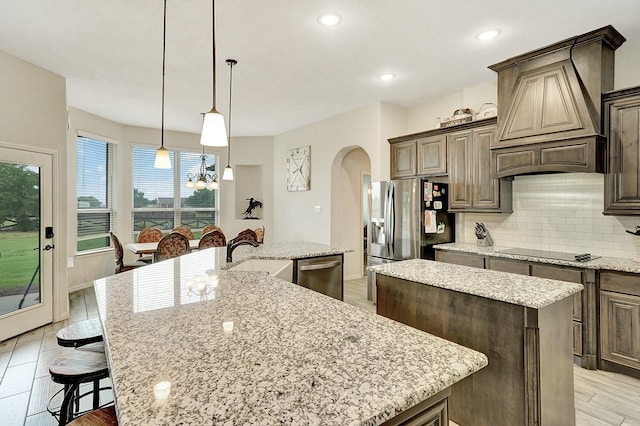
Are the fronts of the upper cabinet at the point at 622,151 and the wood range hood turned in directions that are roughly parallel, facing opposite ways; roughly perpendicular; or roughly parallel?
roughly parallel

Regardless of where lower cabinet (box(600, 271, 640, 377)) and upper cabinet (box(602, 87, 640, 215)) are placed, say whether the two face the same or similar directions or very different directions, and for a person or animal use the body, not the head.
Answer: same or similar directions

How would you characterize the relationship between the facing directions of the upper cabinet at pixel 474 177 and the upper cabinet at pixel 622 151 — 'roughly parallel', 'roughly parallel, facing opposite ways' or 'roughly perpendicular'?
roughly parallel

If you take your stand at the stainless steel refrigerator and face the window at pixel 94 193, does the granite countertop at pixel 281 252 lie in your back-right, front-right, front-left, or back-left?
front-left

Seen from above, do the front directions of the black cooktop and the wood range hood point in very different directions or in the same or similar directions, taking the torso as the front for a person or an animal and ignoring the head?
same or similar directions

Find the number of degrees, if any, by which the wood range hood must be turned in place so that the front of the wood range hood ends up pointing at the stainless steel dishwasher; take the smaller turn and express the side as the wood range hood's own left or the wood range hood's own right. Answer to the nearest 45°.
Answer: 0° — it already faces it

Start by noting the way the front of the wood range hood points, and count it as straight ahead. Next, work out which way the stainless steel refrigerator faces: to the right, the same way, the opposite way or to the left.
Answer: the same way

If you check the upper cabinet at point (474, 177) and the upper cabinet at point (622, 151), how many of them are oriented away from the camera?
0

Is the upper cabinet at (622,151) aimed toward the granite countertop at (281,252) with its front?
no

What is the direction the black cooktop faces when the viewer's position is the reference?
facing the viewer and to the left of the viewer

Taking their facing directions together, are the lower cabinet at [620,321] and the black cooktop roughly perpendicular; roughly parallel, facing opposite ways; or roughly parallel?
roughly parallel

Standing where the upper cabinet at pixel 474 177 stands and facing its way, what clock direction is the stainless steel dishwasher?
The stainless steel dishwasher is roughly at 12 o'clock from the upper cabinet.

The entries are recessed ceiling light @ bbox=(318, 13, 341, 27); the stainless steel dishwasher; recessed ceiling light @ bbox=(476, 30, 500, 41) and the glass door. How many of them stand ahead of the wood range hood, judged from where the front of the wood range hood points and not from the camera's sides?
4

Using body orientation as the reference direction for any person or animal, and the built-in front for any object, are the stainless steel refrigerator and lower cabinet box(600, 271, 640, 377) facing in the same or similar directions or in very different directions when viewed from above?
same or similar directions

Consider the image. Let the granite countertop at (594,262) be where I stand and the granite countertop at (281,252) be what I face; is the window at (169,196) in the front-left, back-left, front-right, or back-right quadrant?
front-right
